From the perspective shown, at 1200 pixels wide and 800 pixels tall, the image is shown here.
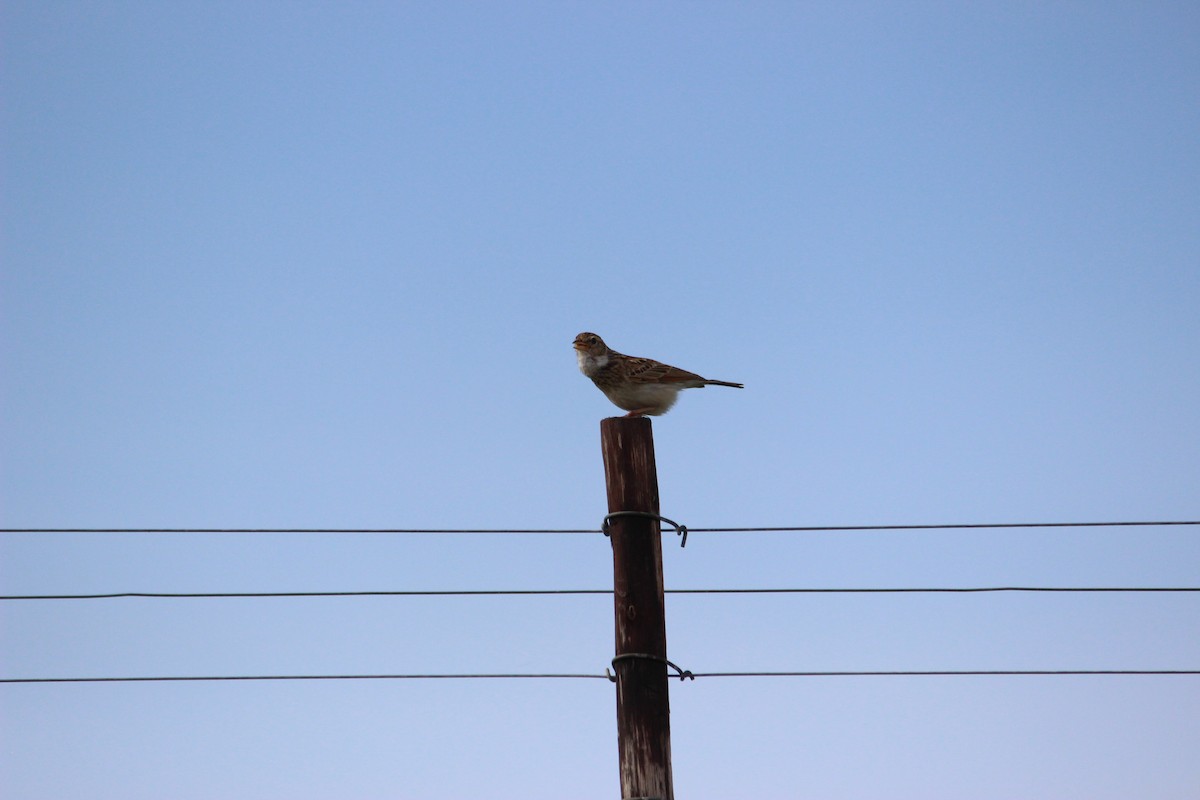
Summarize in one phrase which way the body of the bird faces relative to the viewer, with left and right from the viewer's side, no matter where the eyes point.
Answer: facing to the left of the viewer
